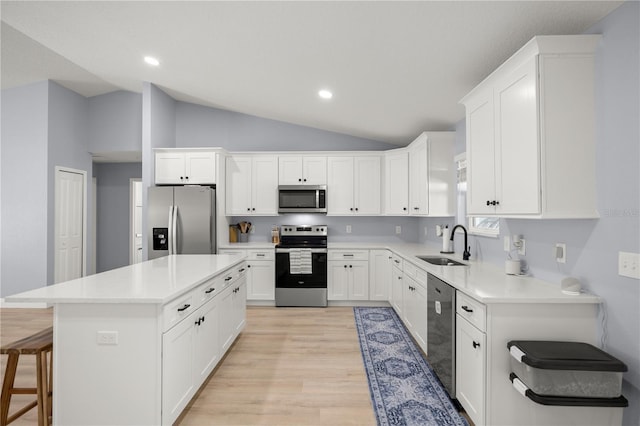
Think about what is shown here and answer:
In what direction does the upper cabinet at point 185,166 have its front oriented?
toward the camera

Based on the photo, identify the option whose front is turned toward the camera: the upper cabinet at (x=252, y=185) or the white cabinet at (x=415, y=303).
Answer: the upper cabinet

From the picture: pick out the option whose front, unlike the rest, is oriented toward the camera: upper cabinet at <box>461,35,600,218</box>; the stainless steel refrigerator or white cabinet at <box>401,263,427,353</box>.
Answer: the stainless steel refrigerator

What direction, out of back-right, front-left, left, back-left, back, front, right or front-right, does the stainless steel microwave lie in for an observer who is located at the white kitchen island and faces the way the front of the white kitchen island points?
front-left

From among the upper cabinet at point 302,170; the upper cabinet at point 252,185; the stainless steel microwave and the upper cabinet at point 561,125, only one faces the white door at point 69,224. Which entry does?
the upper cabinet at point 561,125

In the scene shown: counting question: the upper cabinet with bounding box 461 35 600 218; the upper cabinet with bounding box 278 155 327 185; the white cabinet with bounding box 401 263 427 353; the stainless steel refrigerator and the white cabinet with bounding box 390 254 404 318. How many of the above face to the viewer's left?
3

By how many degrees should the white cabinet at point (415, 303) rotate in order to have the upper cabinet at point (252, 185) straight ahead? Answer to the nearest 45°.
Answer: approximately 45° to its right

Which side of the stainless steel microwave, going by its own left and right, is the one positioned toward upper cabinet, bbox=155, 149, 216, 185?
right

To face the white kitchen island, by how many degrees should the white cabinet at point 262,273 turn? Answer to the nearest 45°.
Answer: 0° — it already faces it

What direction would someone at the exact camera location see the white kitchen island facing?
facing to the right of the viewer

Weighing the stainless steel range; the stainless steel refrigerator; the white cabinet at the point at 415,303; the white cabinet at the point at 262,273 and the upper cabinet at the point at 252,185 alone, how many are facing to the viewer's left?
1

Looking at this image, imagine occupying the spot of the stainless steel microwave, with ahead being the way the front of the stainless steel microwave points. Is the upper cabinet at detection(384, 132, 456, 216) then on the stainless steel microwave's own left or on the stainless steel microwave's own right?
on the stainless steel microwave's own left

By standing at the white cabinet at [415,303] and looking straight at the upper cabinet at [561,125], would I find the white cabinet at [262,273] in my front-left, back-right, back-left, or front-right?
back-right

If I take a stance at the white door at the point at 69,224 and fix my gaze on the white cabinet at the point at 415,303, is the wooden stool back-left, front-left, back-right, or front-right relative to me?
front-right

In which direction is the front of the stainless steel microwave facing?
toward the camera

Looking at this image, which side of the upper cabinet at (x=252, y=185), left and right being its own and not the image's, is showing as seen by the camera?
front

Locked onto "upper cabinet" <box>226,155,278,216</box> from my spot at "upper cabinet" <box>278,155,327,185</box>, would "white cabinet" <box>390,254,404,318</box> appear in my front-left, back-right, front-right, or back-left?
back-left

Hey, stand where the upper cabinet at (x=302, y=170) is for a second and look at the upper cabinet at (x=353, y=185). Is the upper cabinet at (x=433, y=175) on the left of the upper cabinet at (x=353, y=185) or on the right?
right
